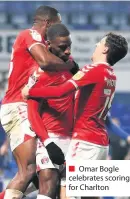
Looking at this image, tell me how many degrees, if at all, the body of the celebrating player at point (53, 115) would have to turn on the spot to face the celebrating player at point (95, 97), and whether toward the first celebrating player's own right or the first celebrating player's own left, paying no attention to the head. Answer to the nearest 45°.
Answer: approximately 45° to the first celebrating player's own left

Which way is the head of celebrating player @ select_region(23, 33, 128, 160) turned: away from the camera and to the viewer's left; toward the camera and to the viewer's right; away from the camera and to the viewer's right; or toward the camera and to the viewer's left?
away from the camera and to the viewer's left

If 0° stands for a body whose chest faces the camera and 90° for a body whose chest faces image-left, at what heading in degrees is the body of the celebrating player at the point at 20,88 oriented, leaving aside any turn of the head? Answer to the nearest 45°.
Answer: approximately 270°

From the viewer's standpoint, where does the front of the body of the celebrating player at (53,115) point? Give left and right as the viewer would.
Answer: facing the viewer and to the right of the viewer

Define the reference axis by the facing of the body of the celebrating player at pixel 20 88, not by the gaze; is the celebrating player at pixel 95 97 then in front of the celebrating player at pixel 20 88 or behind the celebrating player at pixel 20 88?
in front
